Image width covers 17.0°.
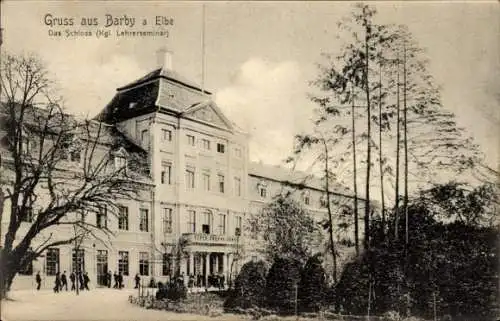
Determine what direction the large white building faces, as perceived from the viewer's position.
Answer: facing the viewer and to the right of the viewer

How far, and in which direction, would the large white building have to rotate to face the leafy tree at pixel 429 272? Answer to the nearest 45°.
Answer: approximately 45° to its left
